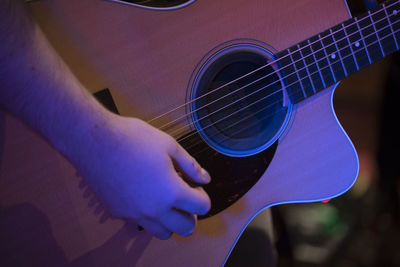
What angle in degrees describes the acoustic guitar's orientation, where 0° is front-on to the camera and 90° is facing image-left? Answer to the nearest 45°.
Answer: approximately 0°
